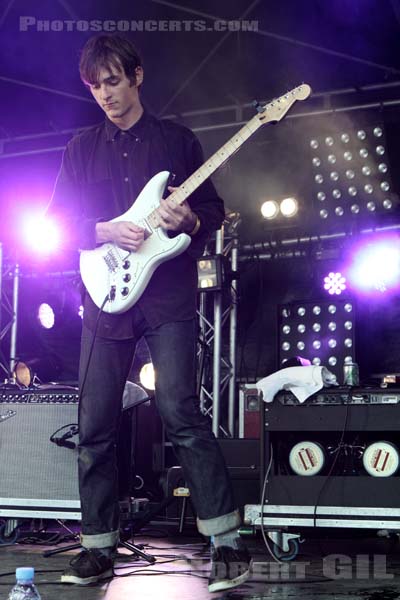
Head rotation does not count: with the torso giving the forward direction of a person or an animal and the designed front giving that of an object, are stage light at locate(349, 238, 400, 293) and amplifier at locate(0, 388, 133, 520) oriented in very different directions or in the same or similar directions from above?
same or similar directions

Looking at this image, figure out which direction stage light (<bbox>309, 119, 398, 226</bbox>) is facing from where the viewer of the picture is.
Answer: facing the viewer

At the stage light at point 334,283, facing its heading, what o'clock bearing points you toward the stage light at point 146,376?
the stage light at point 146,376 is roughly at 3 o'clock from the stage light at point 334,283.

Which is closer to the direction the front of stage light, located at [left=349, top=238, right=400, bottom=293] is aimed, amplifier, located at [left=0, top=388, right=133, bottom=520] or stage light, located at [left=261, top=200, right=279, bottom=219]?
the amplifier

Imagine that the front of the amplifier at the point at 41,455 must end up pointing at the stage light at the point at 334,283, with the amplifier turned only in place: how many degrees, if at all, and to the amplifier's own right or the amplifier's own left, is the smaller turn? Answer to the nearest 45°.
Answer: approximately 135° to the amplifier's own left

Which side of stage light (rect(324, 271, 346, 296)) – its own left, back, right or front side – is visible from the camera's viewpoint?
front

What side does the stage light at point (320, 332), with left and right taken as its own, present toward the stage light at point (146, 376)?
right

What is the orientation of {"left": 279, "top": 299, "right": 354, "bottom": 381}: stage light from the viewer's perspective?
toward the camera

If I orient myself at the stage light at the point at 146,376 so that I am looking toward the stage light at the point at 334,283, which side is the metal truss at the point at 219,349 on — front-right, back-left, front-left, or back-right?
front-right

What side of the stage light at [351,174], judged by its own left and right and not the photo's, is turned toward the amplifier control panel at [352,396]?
front

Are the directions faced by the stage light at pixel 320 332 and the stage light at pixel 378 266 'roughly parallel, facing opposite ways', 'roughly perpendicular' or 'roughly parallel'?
roughly parallel
